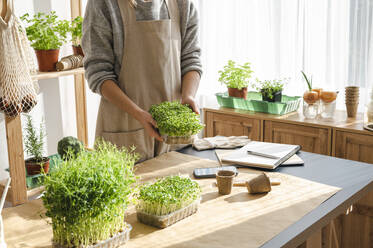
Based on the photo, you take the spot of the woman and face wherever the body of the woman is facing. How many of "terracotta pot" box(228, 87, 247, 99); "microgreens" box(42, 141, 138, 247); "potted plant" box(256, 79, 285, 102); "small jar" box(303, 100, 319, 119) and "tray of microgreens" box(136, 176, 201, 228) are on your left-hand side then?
3

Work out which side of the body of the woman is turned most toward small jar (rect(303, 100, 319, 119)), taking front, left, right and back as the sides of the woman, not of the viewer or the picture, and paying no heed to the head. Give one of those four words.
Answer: left

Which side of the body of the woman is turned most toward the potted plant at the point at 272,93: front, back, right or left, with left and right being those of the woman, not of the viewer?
left

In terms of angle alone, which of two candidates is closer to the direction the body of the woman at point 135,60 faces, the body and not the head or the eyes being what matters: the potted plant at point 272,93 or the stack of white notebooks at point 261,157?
the stack of white notebooks

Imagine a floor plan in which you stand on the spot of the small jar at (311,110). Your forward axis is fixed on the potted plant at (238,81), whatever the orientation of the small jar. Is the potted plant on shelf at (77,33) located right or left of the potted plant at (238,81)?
left

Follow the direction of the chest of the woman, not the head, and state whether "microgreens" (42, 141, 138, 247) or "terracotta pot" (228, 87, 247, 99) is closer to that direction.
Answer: the microgreens

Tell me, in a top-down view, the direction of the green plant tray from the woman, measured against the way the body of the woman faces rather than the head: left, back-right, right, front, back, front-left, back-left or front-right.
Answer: left

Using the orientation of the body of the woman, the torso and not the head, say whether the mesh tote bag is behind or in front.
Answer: behind
